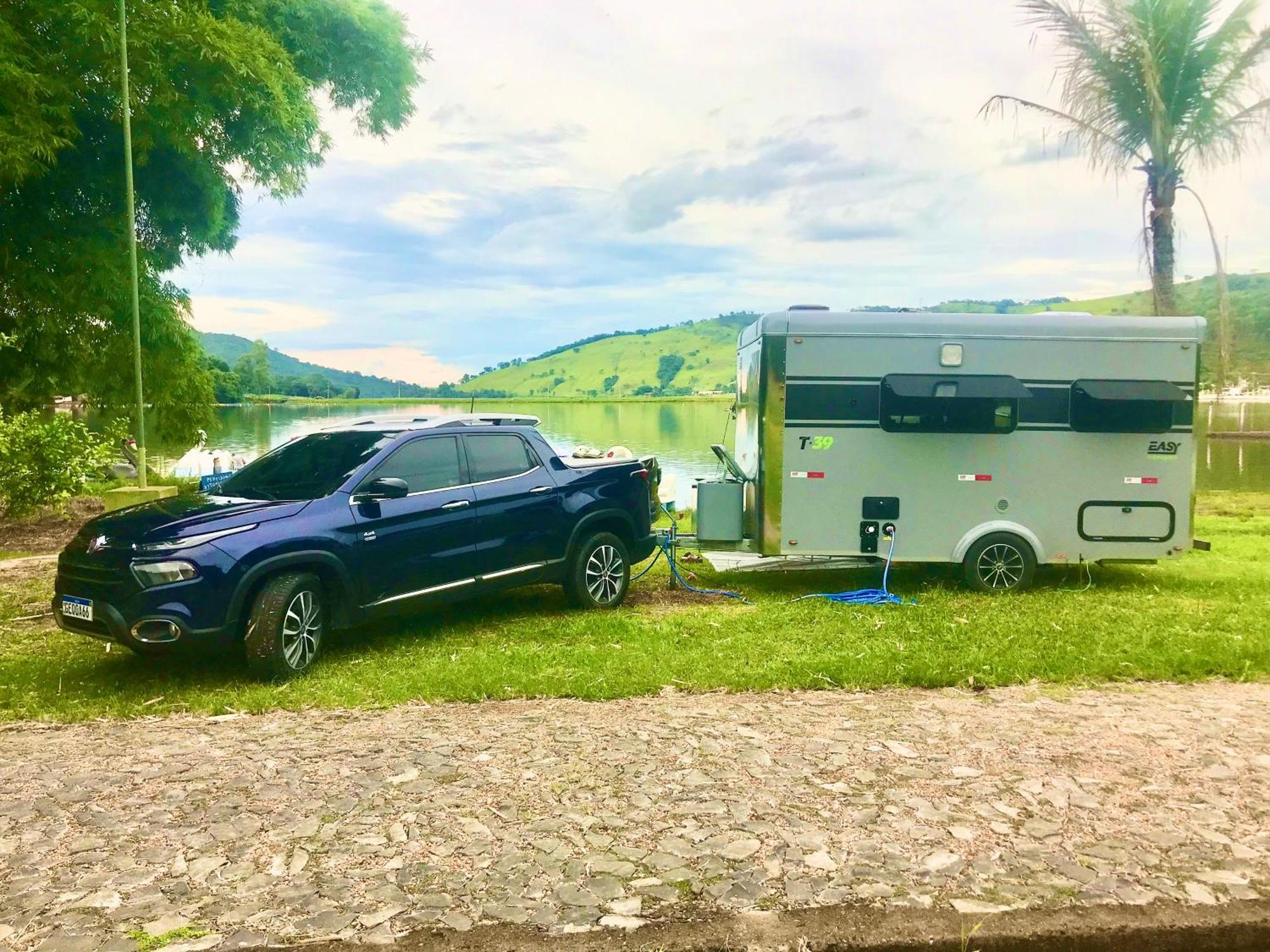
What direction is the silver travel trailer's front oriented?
to the viewer's left

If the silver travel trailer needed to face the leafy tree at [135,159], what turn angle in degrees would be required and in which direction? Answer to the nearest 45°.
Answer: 0° — it already faces it

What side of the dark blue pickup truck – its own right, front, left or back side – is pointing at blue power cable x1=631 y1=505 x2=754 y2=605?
back

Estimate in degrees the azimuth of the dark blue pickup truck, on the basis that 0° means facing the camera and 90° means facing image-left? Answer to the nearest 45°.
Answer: approximately 45°

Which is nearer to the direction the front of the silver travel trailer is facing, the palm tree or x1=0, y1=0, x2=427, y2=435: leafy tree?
the leafy tree

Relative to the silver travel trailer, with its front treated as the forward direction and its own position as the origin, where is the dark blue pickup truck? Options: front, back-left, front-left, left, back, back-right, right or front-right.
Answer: front-left

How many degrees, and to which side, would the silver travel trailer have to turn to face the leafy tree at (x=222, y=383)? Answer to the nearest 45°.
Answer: approximately 45° to its right

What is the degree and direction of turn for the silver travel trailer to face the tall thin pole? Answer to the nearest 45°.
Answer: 0° — it already faces it

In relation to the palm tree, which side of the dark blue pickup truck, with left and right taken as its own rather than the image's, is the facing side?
back

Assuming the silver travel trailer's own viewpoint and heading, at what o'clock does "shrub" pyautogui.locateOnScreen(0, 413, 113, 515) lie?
The shrub is roughly at 12 o'clock from the silver travel trailer.

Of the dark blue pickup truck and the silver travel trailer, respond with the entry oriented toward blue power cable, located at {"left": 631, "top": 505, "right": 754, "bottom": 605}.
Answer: the silver travel trailer

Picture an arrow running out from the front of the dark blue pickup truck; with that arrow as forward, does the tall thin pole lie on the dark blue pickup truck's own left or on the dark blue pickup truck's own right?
on the dark blue pickup truck's own right
